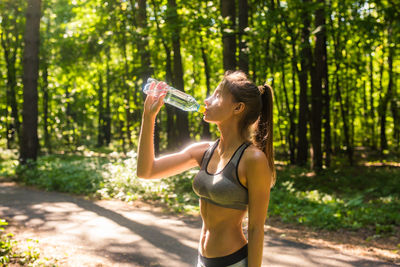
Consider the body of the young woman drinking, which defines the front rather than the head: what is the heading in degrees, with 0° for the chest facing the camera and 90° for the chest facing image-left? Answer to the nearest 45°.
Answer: approximately 45°
